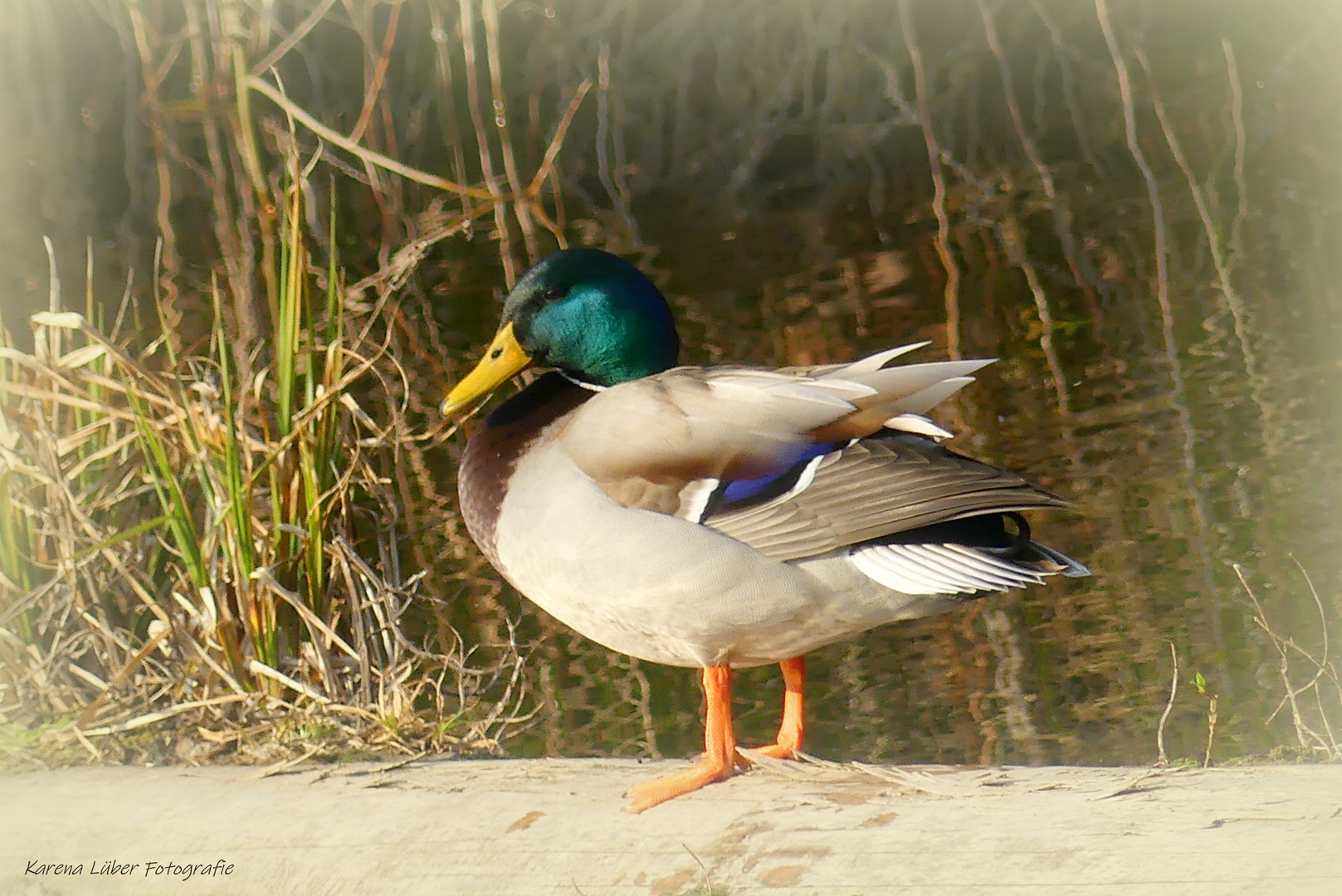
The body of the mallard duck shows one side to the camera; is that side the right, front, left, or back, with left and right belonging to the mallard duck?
left
